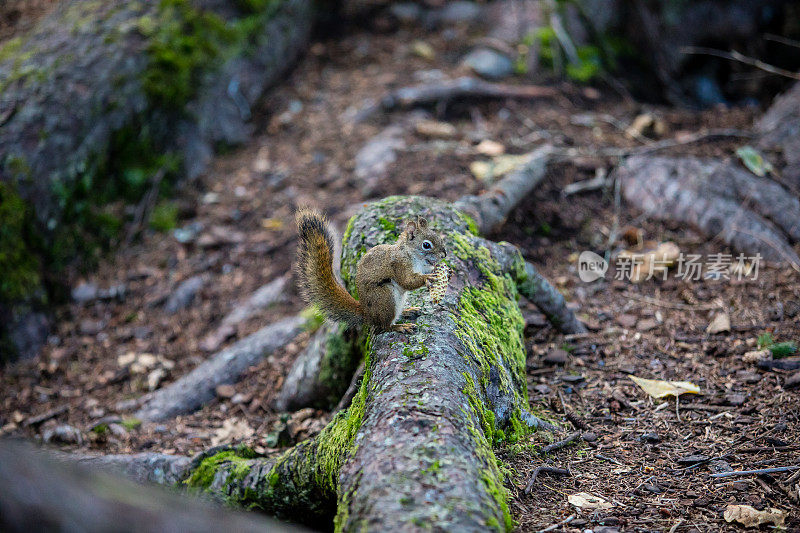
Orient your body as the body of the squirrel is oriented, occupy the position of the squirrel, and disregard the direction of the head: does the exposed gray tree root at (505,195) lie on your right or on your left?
on your left

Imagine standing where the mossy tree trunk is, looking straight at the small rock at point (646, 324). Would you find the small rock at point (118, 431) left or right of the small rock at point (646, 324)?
right

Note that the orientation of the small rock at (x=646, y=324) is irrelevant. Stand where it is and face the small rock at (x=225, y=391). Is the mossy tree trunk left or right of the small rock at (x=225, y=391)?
right

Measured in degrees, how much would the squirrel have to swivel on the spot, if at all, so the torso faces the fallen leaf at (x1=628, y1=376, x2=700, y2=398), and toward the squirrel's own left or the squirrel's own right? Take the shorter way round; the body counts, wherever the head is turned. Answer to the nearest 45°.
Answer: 0° — it already faces it

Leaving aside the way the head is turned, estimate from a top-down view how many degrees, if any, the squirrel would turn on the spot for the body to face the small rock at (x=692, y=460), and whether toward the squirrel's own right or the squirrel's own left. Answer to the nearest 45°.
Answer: approximately 45° to the squirrel's own right

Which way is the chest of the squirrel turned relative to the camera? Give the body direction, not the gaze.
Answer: to the viewer's right
